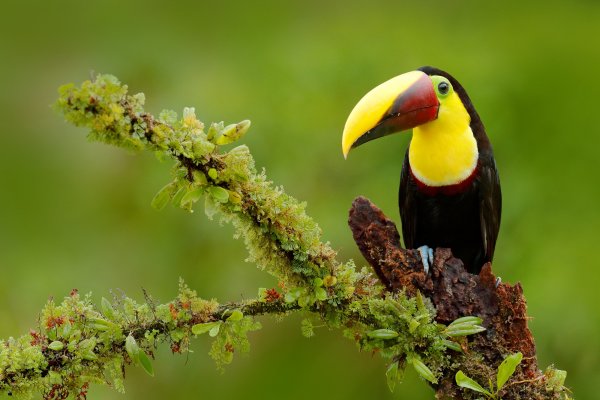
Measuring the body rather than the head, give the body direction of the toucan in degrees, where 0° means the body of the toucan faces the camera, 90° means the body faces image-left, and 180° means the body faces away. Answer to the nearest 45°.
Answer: approximately 45°
